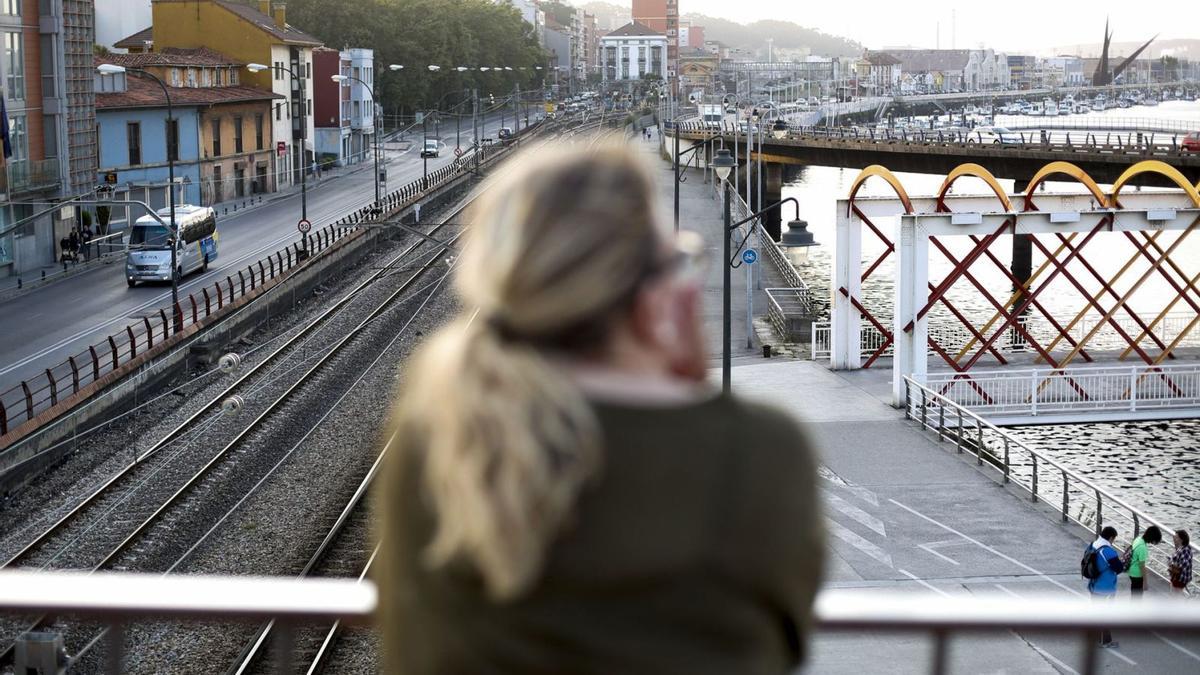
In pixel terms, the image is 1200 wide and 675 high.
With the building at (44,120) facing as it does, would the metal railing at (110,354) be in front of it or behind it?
in front

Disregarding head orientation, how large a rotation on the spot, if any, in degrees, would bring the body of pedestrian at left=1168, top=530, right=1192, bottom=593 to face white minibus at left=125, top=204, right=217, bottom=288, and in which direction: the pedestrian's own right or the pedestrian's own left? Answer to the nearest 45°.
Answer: approximately 45° to the pedestrian's own right

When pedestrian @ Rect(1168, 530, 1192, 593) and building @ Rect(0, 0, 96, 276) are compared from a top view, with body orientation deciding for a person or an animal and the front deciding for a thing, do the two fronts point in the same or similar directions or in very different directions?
very different directions

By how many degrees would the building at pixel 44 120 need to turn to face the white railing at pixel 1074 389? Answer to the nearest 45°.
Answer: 0° — it already faces it

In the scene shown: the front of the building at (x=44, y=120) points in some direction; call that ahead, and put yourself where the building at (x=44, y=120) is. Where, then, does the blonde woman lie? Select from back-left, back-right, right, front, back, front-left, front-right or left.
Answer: front-right

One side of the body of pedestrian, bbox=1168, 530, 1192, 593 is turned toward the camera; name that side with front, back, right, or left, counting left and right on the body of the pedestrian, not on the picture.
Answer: left

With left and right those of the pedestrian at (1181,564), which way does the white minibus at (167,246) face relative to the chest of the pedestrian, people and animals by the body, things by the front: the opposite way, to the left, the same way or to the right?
to the left

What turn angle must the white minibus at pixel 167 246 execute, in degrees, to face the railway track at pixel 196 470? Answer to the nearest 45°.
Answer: approximately 45° to its left

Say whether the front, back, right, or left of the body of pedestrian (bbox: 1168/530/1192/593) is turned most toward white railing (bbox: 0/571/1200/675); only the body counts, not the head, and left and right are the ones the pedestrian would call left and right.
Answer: left

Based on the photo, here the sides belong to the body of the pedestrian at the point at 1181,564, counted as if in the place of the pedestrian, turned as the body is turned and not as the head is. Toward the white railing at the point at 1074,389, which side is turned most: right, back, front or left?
right

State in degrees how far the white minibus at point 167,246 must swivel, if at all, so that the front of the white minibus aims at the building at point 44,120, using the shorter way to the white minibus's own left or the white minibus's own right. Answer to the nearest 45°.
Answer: approximately 90° to the white minibus's own right

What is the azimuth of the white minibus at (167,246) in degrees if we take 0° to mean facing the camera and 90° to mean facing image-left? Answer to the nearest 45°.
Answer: approximately 45°

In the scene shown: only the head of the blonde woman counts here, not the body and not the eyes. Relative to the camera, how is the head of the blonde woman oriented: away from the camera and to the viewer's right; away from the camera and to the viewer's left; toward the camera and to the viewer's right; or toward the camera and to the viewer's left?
away from the camera and to the viewer's right

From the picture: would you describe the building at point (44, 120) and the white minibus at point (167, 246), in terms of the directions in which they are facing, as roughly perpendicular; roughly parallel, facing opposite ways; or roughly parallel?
roughly perpendicular

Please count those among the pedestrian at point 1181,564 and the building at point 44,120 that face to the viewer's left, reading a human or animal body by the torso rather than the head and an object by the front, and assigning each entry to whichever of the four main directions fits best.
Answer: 1
